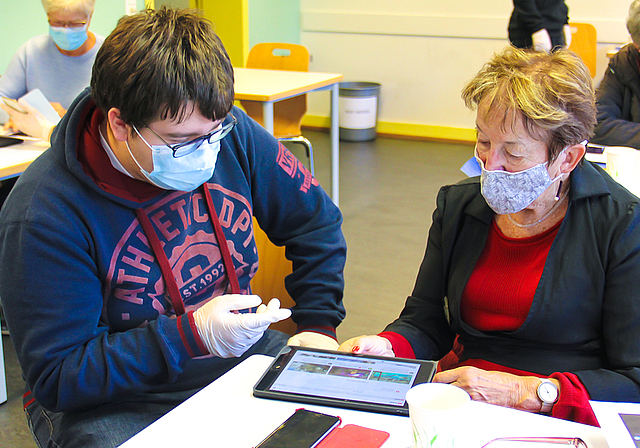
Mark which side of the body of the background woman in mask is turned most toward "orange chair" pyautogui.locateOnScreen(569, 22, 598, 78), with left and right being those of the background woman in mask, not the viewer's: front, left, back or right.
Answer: left

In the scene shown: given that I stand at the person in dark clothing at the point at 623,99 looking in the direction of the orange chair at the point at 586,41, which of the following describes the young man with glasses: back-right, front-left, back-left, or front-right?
back-left

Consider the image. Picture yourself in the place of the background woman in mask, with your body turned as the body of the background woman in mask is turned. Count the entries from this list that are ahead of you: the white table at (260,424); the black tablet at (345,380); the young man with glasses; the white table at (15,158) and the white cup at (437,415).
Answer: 5

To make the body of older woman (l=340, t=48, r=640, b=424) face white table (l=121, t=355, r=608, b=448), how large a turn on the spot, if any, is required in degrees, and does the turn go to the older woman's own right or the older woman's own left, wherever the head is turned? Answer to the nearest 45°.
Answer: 0° — they already face it

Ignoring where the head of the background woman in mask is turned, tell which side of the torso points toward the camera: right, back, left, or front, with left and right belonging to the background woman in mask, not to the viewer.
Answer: front

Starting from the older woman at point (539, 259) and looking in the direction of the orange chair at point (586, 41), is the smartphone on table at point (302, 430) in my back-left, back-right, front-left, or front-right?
back-left

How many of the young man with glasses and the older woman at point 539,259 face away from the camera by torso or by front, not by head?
0

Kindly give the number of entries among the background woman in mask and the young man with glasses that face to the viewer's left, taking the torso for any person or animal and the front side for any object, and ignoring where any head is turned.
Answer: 0

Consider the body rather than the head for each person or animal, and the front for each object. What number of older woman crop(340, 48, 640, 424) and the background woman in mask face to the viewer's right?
0

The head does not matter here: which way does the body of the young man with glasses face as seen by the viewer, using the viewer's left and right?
facing the viewer and to the right of the viewer

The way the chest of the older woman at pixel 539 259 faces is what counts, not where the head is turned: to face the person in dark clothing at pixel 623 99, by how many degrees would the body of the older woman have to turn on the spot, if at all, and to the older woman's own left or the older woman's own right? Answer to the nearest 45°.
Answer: approximately 135° to the older woman's own right

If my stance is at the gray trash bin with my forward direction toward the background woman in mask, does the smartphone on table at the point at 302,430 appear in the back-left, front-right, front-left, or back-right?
front-left

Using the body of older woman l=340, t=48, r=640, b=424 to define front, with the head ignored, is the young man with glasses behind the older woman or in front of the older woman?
in front
